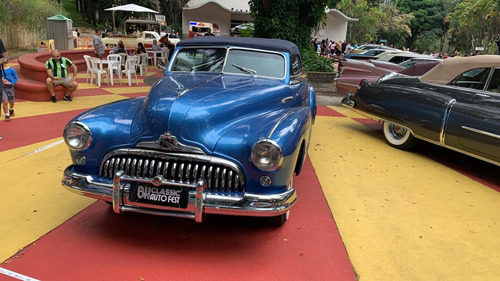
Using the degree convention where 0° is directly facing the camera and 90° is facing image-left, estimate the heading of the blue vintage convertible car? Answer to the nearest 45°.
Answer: approximately 45°

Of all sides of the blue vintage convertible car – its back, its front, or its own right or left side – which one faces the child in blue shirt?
right

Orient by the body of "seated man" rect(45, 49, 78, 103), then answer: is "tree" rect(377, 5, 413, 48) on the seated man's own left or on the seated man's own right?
on the seated man's own left

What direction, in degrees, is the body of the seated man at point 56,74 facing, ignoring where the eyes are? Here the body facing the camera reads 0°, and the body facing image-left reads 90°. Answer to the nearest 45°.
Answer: approximately 0°

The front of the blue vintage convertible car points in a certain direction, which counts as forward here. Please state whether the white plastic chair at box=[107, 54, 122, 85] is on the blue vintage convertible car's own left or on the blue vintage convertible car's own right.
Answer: on the blue vintage convertible car's own right
